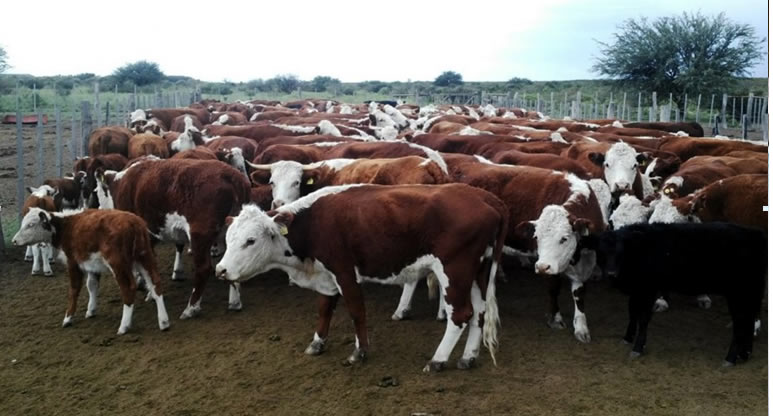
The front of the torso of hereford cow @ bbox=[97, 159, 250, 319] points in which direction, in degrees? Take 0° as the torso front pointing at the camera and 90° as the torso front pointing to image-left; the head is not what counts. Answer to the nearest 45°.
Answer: approximately 135°

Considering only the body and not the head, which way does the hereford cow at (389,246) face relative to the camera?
to the viewer's left

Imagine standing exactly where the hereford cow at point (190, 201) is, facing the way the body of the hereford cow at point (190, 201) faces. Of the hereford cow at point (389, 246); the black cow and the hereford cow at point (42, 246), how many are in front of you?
1

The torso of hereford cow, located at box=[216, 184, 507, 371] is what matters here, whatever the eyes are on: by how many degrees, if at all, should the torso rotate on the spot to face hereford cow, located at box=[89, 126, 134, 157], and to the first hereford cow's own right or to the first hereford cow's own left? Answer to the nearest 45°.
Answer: approximately 45° to the first hereford cow's own right

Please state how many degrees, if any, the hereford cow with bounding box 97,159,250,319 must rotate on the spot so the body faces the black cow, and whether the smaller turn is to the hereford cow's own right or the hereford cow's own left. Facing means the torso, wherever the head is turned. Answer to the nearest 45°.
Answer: approximately 180°

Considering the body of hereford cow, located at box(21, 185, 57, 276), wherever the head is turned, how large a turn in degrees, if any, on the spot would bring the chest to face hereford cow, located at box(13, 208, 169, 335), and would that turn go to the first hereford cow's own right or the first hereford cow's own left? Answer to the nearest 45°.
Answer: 0° — it already faces it

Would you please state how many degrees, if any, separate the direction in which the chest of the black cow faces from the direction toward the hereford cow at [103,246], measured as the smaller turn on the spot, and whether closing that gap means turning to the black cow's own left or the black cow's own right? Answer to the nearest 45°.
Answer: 0° — it already faces it

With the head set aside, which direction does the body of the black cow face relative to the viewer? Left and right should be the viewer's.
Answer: facing to the left of the viewer
